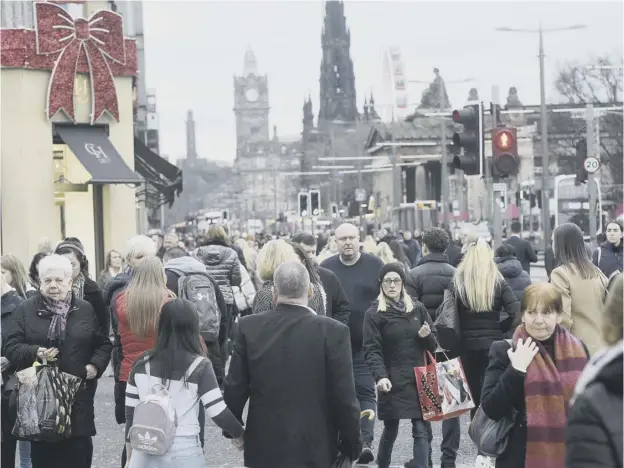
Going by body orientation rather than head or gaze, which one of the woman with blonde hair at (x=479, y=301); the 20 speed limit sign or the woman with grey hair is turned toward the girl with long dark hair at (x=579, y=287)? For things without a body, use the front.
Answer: the 20 speed limit sign

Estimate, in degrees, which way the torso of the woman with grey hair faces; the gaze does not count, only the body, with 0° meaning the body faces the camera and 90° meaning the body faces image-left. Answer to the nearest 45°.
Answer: approximately 0°

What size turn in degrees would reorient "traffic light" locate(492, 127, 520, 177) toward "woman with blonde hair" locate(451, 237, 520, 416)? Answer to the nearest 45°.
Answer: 0° — it already faces them

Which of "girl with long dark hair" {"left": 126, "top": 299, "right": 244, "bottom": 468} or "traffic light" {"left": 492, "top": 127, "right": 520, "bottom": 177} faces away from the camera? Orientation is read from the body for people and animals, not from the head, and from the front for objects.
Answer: the girl with long dark hair

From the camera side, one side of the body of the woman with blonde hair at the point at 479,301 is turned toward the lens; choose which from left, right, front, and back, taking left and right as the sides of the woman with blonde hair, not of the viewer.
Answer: back

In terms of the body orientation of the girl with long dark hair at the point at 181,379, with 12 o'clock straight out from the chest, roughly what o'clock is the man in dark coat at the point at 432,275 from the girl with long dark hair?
The man in dark coat is roughly at 1 o'clock from the girl with long dark hair.

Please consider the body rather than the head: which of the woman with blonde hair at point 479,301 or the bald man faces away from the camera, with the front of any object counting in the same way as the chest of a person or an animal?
the woman with blonde hair

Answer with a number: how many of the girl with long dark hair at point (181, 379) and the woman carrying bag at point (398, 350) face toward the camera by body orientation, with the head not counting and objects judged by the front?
1

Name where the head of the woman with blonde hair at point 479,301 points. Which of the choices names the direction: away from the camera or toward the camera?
away from the camera

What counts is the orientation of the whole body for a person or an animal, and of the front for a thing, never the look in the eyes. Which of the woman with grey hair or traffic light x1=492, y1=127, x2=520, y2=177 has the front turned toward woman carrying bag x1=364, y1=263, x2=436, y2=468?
the traffic light
